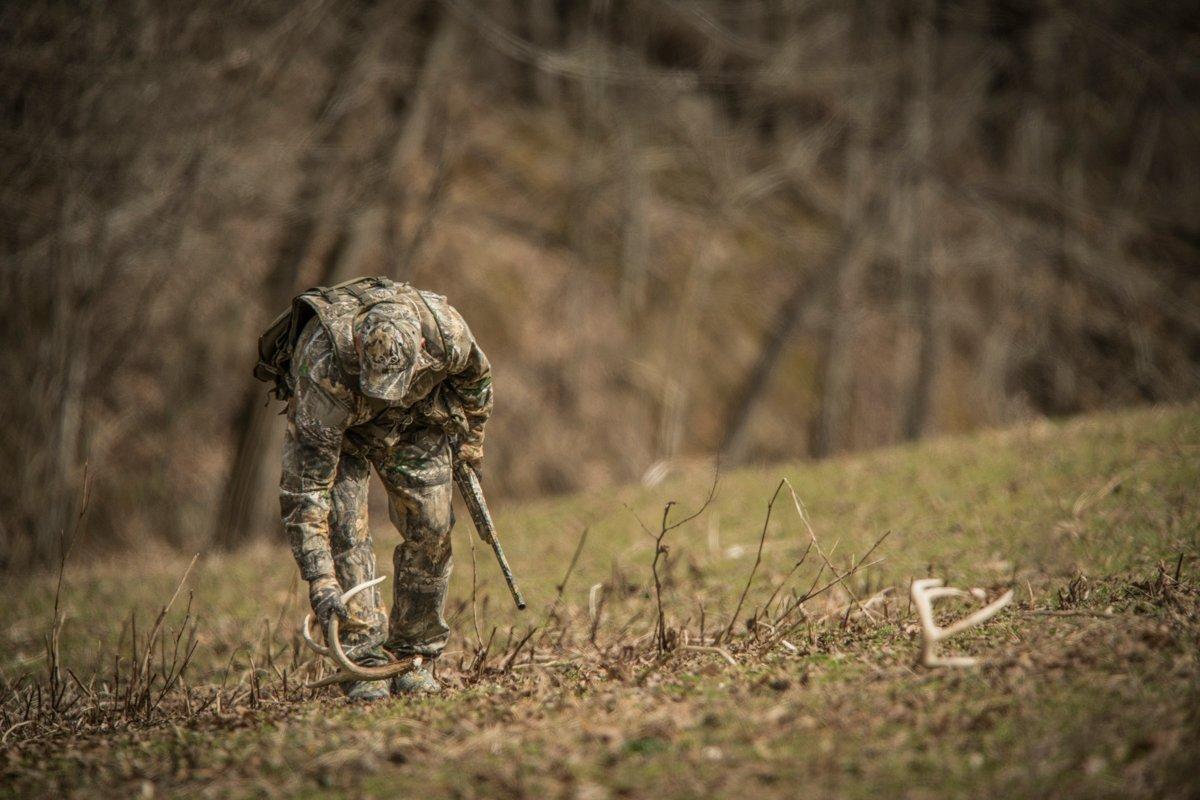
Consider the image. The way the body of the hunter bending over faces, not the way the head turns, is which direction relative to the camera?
toward the camera
